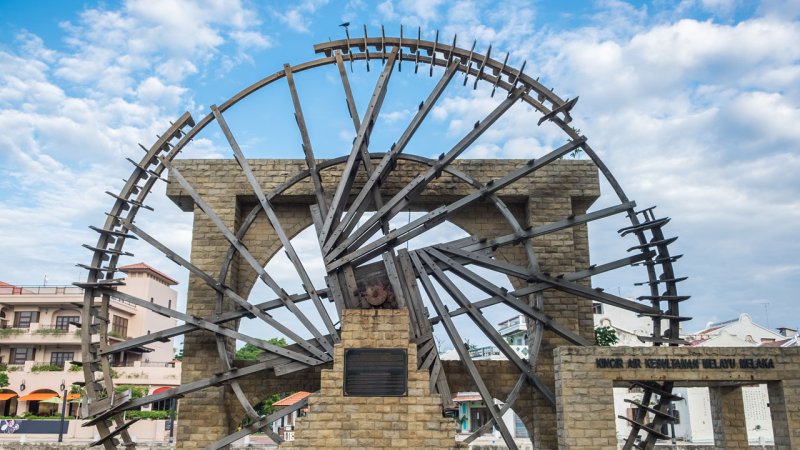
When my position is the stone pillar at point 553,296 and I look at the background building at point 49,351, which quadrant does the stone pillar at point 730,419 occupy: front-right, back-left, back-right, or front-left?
back-right

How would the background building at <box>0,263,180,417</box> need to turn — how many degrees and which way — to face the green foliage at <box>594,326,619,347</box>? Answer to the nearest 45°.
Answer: approximately 45° to its left

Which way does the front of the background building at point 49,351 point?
toward the camera

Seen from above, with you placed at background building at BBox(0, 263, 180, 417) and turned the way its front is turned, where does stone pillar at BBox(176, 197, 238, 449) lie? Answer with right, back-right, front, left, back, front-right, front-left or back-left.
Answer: front

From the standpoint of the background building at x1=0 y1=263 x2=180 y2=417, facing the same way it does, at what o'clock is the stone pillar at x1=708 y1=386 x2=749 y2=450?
The stone pillar is roughly at 11 o'clock from the background building.

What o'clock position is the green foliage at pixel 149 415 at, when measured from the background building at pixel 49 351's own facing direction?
The green foliage is roughly at 11 o'clock from the background building.

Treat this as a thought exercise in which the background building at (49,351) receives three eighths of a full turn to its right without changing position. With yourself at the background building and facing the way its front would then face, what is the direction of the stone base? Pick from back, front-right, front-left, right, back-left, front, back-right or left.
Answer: back-left

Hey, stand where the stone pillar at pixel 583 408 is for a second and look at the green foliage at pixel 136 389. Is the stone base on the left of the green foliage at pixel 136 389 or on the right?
left
